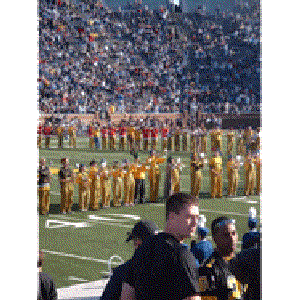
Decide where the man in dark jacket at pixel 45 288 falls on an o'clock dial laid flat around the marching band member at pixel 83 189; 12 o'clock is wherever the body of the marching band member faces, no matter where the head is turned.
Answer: The man in dark jacket is roughly at 12 o'clock from the marching band member.

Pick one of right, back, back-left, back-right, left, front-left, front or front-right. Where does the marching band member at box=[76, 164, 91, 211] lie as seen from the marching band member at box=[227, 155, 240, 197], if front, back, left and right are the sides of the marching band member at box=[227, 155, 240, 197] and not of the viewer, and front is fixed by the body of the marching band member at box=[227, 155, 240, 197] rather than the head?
right

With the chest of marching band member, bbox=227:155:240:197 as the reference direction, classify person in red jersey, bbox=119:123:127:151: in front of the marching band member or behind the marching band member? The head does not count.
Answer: behind

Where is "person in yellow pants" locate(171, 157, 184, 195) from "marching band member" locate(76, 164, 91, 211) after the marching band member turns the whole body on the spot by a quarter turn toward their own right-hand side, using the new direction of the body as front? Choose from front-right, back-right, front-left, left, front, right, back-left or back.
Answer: back-right

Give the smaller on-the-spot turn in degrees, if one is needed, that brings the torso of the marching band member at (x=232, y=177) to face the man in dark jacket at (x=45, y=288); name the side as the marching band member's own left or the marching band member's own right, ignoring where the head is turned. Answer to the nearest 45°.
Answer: approximately 45° to the marching band member's own right

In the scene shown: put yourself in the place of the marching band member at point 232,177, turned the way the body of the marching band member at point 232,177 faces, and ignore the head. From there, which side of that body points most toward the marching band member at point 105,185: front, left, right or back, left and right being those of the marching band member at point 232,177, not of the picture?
right

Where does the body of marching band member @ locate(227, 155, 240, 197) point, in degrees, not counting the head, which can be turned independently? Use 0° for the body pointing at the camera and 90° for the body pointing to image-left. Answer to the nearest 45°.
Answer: approximately 315°
